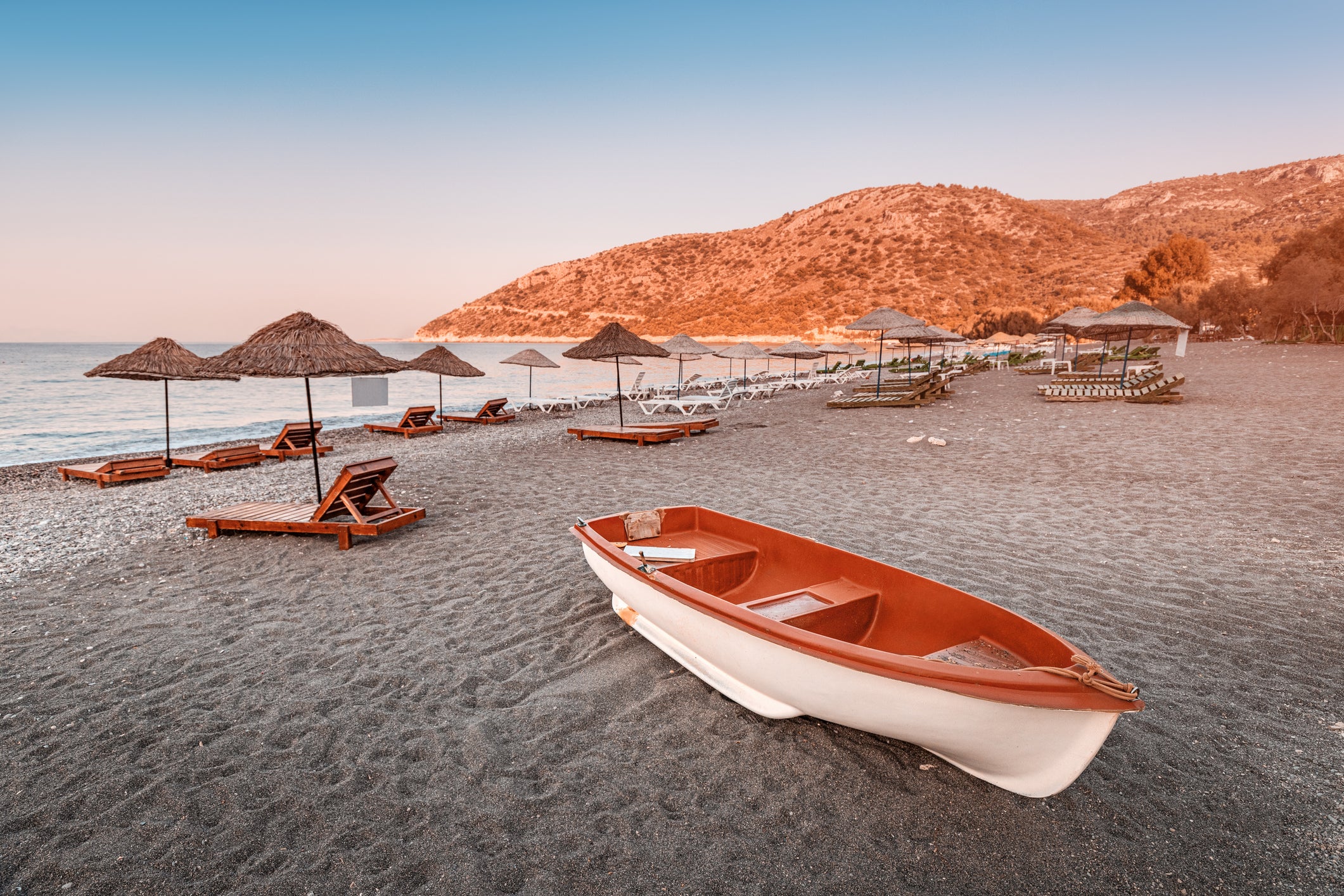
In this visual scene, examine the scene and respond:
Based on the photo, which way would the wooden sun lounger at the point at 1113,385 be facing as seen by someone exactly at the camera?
facing to the left of the viewer

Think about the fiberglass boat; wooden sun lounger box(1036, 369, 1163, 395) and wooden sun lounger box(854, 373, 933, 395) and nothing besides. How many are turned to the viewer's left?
2

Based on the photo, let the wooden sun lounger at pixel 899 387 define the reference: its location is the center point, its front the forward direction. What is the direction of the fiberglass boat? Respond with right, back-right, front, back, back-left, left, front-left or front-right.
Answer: left

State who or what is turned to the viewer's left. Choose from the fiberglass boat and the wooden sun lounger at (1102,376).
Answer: the wooden sun lounger

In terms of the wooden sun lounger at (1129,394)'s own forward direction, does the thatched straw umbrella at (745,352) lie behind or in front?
in front

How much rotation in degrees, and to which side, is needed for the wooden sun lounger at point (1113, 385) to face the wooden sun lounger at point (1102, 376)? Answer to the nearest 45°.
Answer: approximately 90° to its right

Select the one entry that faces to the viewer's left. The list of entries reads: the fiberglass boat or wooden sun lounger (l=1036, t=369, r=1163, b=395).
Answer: the wooden sun lounger

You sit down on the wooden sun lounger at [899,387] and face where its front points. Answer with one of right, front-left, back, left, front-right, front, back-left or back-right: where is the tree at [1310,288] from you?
back-right

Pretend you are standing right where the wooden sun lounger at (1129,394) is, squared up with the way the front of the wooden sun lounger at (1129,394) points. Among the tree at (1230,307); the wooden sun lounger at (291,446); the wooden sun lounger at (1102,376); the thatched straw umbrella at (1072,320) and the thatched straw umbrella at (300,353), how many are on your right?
3

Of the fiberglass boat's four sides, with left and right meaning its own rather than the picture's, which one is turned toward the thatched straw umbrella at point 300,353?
back

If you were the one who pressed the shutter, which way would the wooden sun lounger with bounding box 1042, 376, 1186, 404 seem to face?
facing to the left of the viewer

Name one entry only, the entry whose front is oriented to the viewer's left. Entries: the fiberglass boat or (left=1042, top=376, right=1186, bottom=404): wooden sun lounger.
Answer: the wooden sun lounger

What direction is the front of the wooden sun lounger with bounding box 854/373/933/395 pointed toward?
to the viewer's left

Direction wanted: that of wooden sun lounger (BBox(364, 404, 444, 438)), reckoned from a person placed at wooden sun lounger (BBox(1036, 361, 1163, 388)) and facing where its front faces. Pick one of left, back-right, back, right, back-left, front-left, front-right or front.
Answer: front-left

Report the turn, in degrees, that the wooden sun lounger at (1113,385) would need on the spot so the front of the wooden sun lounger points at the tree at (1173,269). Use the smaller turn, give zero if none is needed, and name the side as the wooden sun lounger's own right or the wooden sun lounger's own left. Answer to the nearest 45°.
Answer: approximately 90° to the wooden sun lounger's own right
